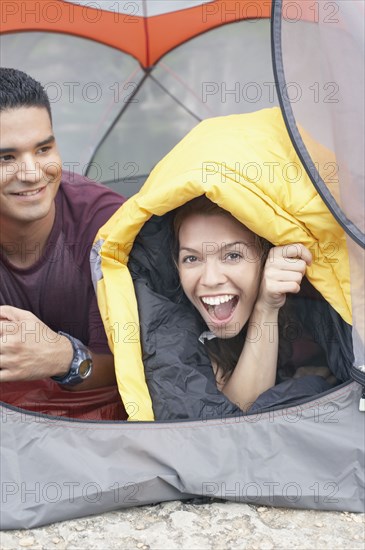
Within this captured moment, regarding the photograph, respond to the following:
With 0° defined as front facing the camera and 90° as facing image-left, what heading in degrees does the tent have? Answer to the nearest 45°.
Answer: approximately 0°
